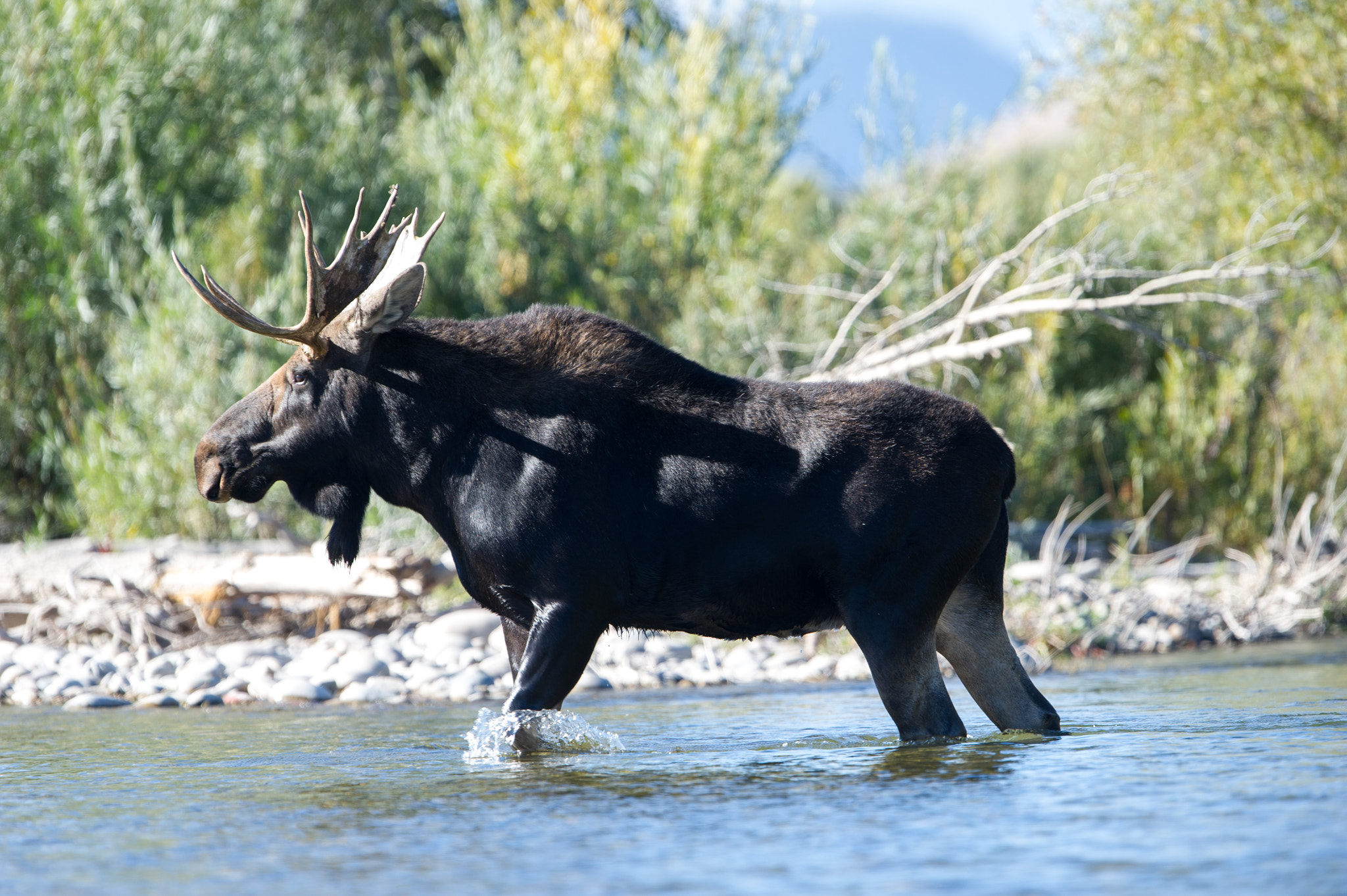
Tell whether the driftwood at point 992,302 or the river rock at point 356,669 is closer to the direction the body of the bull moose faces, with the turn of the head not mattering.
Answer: the river rock

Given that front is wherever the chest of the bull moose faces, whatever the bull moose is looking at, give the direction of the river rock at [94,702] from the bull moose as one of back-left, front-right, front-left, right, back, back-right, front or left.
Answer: front-right

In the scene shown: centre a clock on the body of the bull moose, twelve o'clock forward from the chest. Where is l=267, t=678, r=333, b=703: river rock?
The river rock is roughly at 2 o'clock from the bull moose.

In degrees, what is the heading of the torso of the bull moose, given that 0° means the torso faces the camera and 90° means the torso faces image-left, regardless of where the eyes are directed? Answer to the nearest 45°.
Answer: approximately 90°

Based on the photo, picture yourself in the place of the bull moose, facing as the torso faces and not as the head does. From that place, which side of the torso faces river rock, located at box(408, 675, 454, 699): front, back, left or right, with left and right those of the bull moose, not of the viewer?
right

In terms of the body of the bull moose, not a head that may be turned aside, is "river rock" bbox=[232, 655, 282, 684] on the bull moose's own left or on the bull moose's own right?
on the bull moose's own right

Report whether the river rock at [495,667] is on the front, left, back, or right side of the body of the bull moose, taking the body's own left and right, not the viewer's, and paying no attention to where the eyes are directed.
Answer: right

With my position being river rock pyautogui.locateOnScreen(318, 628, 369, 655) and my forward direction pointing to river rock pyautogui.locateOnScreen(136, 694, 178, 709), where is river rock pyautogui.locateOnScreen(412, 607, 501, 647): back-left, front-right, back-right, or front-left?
back-left

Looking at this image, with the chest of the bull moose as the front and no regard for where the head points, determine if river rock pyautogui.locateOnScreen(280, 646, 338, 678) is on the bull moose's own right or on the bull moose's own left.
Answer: on the bull moose's own right
